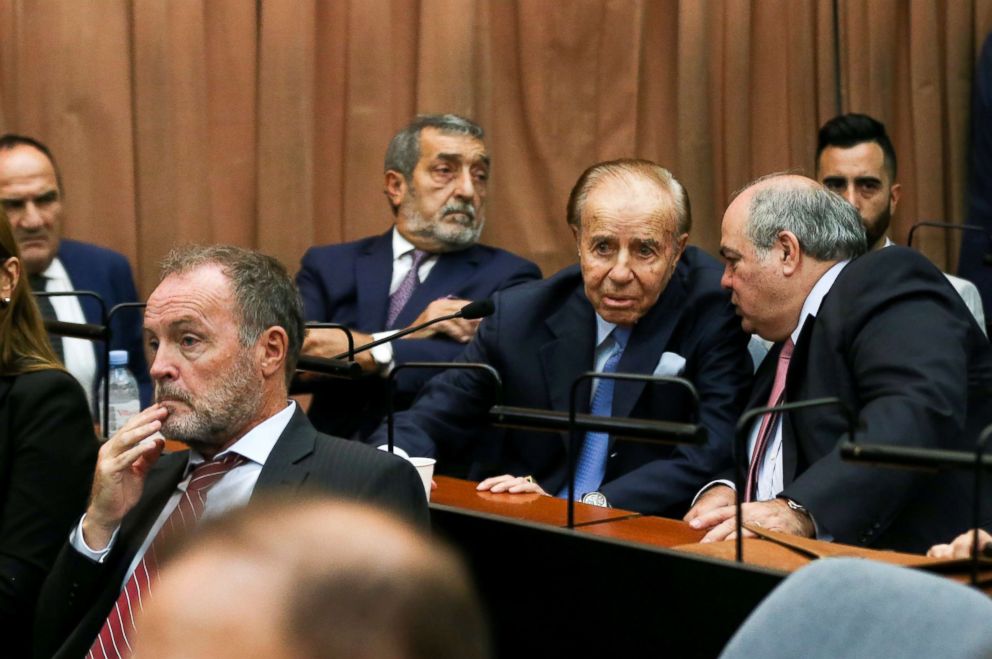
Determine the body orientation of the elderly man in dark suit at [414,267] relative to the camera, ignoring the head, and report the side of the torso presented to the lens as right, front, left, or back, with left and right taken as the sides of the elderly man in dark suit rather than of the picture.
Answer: front

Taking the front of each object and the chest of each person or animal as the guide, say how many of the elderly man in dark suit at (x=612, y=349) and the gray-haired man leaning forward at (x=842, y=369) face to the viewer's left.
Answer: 1

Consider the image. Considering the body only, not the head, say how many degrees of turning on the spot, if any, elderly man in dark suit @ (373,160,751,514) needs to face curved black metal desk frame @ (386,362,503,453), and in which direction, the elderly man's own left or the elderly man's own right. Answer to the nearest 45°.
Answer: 0° — they already face it

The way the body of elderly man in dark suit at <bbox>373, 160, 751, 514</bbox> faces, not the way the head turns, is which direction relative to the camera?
toward the camera

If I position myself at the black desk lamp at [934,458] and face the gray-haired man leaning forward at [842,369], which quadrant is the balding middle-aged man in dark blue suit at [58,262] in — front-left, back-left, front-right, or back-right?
front-left

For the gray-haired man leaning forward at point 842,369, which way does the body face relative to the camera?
to the viewer's left

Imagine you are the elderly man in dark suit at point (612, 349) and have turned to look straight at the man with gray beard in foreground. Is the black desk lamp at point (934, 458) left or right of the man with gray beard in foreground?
left

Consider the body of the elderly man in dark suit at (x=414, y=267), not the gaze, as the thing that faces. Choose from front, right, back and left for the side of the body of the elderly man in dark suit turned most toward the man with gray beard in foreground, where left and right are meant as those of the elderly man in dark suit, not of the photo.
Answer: front

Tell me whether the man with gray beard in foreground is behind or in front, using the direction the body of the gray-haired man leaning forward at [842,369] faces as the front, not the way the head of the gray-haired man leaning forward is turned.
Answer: in front

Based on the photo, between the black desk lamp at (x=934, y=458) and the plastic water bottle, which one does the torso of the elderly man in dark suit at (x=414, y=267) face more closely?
the black desk lamp

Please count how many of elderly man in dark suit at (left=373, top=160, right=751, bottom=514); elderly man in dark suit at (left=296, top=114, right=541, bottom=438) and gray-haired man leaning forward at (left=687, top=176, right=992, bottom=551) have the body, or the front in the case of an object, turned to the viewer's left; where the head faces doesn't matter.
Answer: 1

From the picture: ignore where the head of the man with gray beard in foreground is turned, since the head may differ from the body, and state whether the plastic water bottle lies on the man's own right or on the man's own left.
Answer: on the man's own right
